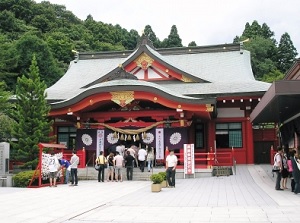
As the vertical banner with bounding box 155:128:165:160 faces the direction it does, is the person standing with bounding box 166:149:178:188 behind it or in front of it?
in front

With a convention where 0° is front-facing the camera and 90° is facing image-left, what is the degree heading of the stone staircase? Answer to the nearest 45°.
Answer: approximately 0°

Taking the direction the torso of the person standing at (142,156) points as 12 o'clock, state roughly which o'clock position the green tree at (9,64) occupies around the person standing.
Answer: The green tree is roughly at 11 o'clock from the person standing.

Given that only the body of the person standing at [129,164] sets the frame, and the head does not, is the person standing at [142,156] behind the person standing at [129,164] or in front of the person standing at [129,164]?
in front

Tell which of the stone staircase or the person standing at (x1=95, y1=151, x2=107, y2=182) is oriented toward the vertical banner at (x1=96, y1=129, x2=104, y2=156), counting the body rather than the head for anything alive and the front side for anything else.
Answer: the person standing

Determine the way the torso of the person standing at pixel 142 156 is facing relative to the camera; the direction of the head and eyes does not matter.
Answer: away from the camera

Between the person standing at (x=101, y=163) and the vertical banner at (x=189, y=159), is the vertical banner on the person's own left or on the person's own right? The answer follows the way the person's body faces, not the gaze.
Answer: on the person's own right

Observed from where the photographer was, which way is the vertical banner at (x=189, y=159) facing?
facing the viewer

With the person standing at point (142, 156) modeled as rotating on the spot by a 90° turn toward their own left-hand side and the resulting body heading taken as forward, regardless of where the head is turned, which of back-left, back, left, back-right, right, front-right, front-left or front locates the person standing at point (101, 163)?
front-left

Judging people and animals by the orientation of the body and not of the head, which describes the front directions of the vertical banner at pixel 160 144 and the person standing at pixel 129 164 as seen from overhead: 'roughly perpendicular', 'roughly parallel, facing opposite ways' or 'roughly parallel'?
roughly parallel, facing opposite ways

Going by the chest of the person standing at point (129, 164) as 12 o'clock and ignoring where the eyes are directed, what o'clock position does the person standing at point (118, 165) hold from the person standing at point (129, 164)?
the person standing at point (118, 165) is roughly at 8 o'clock from the person standing at point (129, 164).

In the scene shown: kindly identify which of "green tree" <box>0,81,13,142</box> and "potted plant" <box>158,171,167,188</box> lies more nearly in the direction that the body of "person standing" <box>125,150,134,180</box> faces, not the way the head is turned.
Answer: the green tree

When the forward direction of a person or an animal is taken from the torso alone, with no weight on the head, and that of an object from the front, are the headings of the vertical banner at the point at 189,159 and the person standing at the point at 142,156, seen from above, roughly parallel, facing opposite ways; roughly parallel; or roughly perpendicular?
roughly parallel, facing opposite ways

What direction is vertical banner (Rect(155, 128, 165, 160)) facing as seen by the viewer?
toward the camera

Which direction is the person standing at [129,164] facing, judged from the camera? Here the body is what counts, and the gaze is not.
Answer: away from the camera

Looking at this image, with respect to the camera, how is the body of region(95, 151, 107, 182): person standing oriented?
away from the camera

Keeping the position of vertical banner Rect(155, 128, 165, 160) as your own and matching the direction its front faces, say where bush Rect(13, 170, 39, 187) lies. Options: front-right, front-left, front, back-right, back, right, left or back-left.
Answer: front-right

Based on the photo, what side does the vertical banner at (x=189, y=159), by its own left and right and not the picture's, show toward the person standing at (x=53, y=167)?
right
